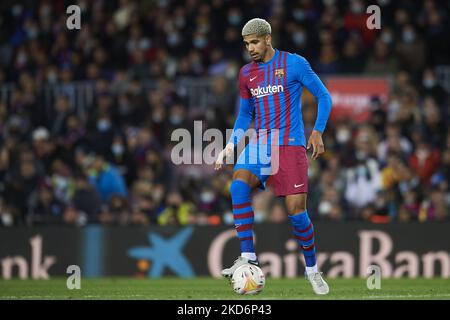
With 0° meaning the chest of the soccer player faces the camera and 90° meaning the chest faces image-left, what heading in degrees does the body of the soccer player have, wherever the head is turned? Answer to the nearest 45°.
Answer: approximately 45°

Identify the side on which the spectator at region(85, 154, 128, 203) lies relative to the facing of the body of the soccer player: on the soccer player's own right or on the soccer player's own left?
on the soccer player's own right
